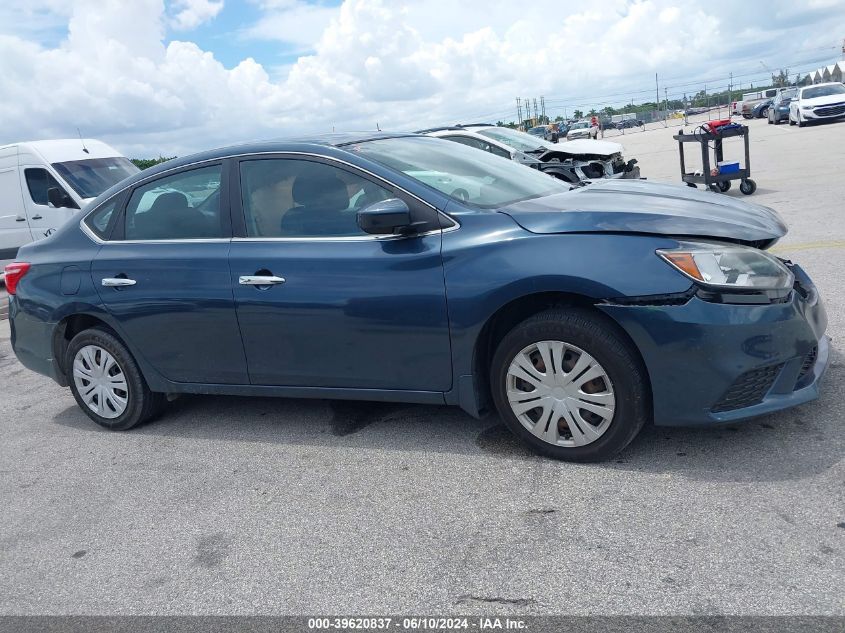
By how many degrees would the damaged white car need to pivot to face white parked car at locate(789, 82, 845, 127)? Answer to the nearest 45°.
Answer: approximately 90° to its left

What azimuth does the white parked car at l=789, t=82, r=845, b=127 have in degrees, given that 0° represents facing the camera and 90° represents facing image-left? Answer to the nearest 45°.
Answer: approximately 315°

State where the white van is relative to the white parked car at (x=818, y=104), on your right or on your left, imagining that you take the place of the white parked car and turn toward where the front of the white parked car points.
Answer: on your right

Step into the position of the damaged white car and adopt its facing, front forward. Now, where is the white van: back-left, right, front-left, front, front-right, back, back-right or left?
back-right

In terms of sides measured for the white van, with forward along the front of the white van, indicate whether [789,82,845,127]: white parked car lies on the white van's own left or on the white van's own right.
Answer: on the white van's own left

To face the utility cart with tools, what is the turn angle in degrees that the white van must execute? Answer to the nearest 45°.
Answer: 0° — it already faces it

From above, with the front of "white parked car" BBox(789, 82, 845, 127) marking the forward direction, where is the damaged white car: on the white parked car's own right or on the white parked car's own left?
on the white parked car's own right
